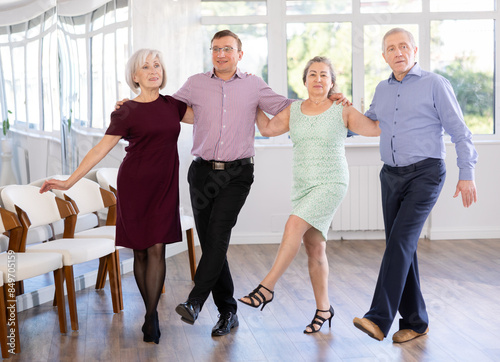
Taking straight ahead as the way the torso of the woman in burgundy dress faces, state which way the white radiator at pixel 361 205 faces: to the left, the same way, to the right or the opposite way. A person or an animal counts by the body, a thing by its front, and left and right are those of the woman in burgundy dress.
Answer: the same way

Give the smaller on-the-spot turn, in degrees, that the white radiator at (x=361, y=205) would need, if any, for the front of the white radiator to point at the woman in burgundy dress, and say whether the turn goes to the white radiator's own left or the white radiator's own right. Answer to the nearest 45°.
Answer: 0° — it already faces them

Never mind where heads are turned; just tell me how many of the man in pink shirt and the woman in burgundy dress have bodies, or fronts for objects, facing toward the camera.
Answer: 2

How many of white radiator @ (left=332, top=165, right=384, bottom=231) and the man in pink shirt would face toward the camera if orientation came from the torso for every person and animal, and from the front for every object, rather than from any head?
2

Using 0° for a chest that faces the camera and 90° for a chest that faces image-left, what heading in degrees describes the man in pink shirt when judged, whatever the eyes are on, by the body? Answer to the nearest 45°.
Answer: approximately 0°

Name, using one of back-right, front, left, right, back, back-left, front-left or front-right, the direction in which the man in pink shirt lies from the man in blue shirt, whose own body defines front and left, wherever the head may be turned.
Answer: front-right

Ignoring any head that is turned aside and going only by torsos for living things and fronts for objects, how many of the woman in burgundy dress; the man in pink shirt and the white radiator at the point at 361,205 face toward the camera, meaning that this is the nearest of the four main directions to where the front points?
3

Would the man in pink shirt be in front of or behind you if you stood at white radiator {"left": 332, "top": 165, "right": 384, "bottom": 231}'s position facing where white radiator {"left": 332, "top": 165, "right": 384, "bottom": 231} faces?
in front

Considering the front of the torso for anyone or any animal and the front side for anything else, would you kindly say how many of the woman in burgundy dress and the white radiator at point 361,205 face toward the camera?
2

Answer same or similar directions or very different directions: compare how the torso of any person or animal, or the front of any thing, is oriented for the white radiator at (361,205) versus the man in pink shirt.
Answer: same or similar directions

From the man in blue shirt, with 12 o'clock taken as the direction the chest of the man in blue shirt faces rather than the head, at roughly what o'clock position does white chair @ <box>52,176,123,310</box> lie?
The white chair is roughly at 2 o'clock from the man in blue shirt.

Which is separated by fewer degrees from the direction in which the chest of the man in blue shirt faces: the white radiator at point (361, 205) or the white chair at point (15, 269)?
the white chair

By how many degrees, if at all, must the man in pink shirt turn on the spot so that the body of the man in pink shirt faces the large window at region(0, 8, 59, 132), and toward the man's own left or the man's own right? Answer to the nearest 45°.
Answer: approximately 135° to the man's own right

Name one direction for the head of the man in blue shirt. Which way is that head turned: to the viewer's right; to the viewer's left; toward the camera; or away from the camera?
toward the camera

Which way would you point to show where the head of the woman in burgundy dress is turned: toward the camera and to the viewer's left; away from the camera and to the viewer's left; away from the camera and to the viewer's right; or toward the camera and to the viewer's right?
toward the camera and to the viewer's right

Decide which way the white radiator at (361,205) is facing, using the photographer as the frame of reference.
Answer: facing the viewer

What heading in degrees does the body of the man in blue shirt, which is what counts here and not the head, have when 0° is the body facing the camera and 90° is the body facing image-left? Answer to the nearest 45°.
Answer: approximately 45°

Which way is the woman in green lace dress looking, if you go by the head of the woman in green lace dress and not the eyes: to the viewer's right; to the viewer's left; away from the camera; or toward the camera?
toward the camera
